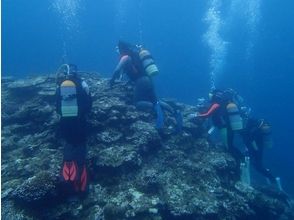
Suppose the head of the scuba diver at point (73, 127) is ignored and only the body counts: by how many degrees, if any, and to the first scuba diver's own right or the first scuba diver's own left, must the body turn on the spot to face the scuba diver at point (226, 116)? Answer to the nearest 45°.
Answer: approximately 90° to the first scuba diver's own right

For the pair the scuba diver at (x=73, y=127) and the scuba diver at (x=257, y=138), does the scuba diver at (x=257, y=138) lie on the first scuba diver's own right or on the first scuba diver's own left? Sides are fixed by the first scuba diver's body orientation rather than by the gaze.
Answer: on the first scuba diver's own right

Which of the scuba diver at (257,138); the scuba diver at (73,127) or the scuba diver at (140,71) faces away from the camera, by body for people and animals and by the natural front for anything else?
the scuba diver at (73,127)

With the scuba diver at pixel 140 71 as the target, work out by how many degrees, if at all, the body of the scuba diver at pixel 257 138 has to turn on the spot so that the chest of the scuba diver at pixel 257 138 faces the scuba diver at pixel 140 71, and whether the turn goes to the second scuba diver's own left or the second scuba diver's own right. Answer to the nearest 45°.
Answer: approximately 45° to the second scuba diver's own left

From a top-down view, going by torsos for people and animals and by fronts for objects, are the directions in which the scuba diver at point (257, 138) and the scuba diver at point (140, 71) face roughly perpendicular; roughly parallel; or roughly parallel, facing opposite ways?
roughly parallel

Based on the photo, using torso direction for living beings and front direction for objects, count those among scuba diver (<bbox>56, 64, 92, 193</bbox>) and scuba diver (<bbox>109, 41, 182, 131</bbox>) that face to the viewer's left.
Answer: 1

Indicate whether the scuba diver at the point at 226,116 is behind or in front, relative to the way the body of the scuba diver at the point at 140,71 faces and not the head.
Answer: behind

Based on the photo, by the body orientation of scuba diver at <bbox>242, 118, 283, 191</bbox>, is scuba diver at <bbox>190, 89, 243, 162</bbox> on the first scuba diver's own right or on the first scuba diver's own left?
on the first scuba diver's own left

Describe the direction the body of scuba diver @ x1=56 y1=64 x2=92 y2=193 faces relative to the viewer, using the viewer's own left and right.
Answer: facing away from the viewer

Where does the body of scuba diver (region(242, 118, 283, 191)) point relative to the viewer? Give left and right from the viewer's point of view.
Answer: facing to the left of the viewer

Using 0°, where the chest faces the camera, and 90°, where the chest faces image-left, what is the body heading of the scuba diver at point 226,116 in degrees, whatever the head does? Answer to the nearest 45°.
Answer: approximately 90°
